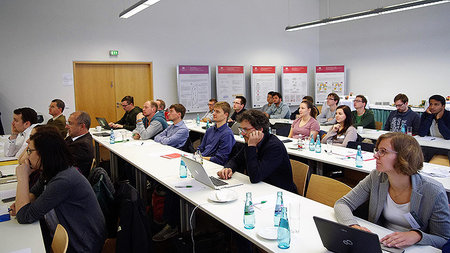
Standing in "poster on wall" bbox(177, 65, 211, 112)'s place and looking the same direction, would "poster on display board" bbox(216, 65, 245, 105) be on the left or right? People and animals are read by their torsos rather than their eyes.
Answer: on its left

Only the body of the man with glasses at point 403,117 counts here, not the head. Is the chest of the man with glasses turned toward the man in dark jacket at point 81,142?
yes

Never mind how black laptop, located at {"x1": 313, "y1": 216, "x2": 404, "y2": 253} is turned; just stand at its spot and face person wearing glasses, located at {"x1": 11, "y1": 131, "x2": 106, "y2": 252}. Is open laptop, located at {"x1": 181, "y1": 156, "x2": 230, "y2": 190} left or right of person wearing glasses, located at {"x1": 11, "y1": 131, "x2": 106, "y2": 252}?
right

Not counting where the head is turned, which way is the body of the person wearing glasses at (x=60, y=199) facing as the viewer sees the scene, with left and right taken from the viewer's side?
facing to the left of the viewer

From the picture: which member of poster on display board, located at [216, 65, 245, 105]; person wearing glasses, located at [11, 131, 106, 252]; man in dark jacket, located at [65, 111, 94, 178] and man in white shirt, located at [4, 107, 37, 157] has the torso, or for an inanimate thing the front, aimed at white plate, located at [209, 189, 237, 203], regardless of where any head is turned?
the poster on display board

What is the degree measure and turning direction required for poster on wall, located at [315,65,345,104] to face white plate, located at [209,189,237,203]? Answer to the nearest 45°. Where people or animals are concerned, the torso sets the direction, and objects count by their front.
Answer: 0° — it already faces it
